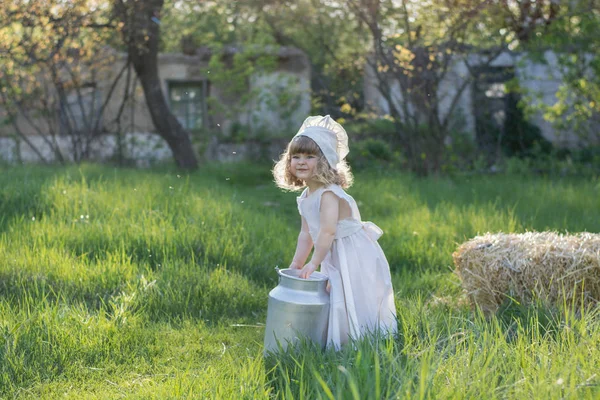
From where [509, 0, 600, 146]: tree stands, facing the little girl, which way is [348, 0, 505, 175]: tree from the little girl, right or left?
right

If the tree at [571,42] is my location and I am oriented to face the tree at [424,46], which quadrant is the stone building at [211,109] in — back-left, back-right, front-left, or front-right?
front-right

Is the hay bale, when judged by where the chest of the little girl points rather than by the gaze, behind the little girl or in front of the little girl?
behind

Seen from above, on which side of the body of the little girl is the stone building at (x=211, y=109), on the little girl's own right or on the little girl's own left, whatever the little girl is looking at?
on the little girl's own right

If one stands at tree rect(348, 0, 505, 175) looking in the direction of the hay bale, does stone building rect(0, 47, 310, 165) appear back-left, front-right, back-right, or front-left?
back-right

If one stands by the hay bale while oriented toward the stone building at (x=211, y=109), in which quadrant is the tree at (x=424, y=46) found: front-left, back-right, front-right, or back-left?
front-right

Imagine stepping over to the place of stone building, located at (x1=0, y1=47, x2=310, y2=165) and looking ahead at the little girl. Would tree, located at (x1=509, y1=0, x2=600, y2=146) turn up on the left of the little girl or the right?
left

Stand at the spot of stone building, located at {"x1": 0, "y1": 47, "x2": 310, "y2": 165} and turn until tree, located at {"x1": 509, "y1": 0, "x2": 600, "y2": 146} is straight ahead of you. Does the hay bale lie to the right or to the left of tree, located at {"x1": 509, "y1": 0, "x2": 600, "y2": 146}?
right

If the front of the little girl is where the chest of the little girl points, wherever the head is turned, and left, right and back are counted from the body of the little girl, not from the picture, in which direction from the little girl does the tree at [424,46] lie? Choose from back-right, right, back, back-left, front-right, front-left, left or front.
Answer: back-right

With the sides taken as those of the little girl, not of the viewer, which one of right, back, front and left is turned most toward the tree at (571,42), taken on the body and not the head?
right

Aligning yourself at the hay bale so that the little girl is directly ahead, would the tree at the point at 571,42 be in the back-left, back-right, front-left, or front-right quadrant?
back-right

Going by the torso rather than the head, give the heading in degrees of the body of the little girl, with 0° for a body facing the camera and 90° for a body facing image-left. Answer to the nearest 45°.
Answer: approximately 45°
